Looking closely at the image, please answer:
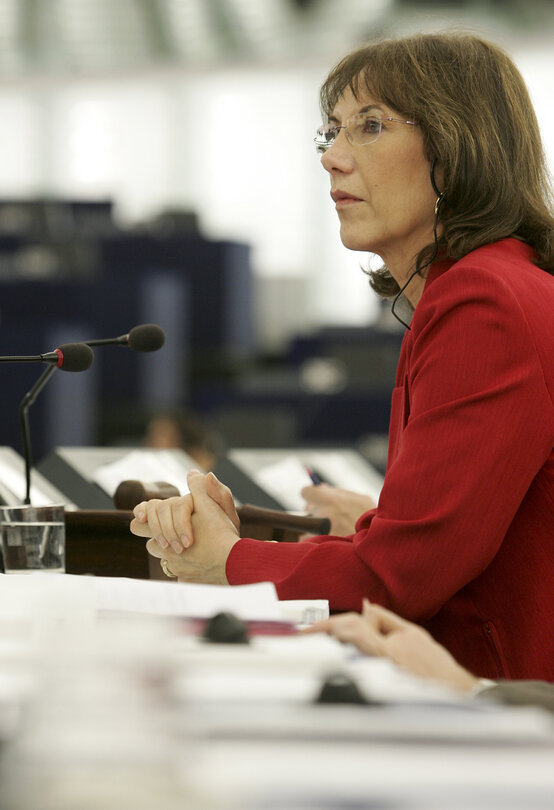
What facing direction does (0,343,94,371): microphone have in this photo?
to the viewer's right

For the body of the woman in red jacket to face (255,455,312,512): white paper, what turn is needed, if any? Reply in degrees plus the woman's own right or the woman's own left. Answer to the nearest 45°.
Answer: approximately 90° to the woman's own right

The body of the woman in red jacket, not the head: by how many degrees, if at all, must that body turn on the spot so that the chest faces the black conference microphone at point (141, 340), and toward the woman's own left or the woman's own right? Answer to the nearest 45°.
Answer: approximately 45° to the woman's own right

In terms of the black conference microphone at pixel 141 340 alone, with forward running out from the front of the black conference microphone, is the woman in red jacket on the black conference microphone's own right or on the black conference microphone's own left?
on the black conference microphone's own right

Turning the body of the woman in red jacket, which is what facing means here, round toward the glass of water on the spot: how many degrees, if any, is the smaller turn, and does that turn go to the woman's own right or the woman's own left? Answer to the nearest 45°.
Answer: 0° — they already face it

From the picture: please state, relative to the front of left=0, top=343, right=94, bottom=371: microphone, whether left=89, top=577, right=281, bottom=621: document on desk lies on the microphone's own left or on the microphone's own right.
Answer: on the microphone's own right

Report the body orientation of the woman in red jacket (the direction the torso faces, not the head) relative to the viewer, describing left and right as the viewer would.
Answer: facing to the left of the viewer

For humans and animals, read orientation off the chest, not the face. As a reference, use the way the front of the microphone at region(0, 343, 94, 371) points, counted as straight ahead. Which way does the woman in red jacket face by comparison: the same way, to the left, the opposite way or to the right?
the opposite way

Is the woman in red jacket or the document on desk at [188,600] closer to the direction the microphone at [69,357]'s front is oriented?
the woman in red jacket

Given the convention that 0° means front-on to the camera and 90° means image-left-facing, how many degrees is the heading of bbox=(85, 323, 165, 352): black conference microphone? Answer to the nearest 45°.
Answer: approximately 270°

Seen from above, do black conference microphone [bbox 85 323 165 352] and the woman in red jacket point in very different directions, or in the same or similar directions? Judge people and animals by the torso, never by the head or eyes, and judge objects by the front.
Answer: very different directions
